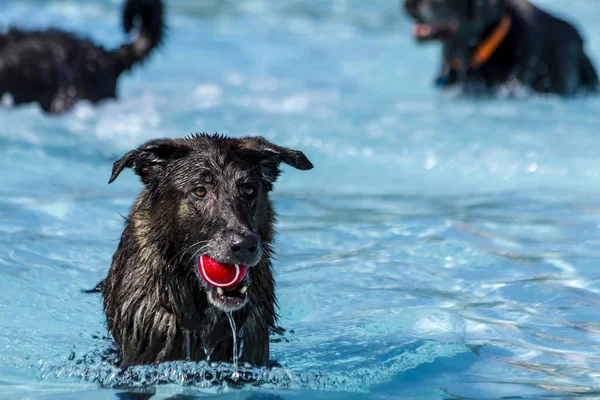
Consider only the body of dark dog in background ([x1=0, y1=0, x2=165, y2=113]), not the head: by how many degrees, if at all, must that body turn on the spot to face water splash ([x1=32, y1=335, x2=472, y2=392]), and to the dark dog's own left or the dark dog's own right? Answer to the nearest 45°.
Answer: approximately 90° to the dark dog's own left

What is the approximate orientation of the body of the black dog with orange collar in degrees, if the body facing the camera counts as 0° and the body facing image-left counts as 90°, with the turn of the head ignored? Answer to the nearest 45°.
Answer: approximately 90°

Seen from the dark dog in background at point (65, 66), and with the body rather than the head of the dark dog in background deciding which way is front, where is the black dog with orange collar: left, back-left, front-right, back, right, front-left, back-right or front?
back

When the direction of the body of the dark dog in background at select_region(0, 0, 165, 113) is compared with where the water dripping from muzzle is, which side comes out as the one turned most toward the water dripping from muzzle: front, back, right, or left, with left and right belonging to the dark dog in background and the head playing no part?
left

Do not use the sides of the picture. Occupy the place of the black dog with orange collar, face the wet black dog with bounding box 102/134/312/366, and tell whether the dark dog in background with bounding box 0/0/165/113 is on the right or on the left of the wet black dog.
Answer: right

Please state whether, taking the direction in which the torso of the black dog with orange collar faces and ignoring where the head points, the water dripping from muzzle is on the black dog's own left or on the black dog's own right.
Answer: on the black dog's own left

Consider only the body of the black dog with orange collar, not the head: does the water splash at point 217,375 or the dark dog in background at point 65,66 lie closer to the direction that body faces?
the dark dog in background

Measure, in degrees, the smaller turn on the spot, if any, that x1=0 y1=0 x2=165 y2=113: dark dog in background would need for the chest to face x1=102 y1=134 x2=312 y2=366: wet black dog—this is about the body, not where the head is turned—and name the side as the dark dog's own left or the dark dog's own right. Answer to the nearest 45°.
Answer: approximately 90° to the dark dog's own left

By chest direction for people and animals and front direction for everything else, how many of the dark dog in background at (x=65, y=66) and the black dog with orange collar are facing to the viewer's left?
2

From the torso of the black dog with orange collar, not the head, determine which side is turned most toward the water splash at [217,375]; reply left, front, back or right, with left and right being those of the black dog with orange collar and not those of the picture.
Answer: left

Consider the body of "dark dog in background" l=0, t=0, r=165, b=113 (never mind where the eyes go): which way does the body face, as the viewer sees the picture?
to the viewer's left
